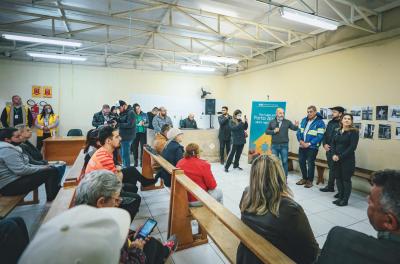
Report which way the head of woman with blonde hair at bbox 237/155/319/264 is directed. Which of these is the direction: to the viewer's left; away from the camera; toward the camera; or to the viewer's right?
away from the camera

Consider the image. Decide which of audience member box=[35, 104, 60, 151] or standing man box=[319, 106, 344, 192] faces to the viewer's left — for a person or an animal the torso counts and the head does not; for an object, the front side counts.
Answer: the standing man

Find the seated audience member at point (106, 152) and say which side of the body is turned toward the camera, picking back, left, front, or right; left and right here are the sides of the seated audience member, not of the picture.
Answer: right

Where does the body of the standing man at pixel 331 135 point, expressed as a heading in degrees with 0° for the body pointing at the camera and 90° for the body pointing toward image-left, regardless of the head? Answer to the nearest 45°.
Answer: approximately 90°

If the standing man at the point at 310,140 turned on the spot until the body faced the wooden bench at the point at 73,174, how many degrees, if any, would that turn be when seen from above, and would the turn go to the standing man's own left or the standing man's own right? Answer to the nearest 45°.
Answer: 0° — they already face it

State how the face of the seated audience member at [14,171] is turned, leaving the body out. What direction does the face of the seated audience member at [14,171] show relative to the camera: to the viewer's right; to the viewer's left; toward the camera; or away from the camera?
to the viewer's right

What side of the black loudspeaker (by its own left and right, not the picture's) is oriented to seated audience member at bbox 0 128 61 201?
front

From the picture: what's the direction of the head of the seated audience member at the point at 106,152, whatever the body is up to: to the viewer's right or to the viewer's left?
to the viewer's right

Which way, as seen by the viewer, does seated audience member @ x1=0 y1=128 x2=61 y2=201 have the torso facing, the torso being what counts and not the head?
to the viewer's right

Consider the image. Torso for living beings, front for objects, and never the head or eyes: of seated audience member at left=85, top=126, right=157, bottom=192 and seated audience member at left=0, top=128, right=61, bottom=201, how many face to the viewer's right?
2

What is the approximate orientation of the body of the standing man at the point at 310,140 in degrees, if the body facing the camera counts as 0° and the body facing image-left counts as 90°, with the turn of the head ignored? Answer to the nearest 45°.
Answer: approximately 45°
